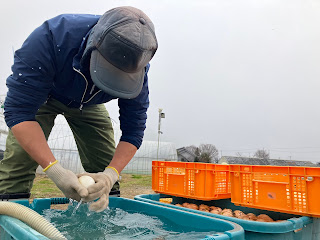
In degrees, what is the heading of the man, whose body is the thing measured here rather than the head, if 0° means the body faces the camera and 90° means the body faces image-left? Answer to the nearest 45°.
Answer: approximately 315°

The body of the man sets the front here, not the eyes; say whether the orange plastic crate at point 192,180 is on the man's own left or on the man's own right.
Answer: on the man's own left

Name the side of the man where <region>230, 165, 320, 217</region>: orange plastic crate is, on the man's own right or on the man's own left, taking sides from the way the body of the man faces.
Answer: on the man's own left

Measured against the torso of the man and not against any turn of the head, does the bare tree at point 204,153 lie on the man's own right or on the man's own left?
on the man's own left

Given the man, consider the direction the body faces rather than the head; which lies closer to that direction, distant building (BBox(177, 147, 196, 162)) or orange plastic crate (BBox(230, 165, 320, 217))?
the orange plastic crate

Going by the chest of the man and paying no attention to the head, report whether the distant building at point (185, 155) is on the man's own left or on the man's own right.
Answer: on the man's own left
